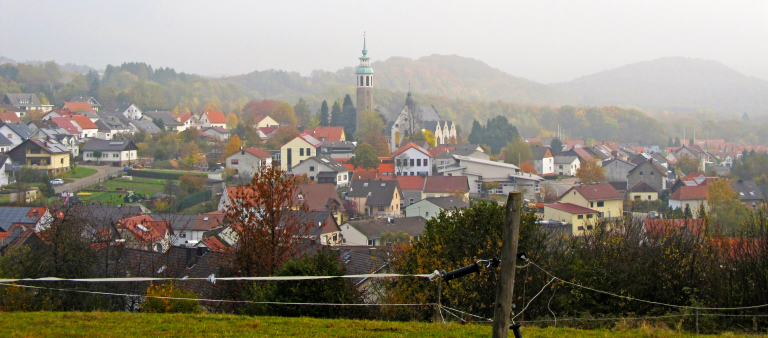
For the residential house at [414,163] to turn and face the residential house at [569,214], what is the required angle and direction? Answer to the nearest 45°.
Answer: approximately 45° to its left

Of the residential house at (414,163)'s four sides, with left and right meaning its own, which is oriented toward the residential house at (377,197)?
front

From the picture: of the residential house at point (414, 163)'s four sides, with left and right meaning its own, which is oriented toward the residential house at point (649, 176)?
left

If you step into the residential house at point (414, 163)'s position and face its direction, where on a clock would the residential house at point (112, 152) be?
the residential house at point (112, 152) is roughly at 3 o'clock from the residential house at point (414, 163).

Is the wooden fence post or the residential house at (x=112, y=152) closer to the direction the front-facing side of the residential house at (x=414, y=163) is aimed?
the wooden fence post

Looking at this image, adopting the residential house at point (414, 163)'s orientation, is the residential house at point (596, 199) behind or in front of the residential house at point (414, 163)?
in front

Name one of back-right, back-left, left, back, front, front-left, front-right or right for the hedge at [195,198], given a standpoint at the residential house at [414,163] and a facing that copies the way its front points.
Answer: front-right

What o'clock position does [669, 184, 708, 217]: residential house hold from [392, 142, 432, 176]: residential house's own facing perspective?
[669, 184, 708, 217]: residential house is roughly at 10 o'clock from [392, 142, 432, 176]: residential house.

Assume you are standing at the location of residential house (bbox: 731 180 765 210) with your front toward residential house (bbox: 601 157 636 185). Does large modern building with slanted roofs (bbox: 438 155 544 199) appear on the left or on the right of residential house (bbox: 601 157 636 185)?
left

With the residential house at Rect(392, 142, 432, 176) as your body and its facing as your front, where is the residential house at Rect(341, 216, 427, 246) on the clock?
the residential house at Rect(341, 216, 427, 246) is roughly at 12 o'clock from the residential house at Rect(392, 142, 432, 176).

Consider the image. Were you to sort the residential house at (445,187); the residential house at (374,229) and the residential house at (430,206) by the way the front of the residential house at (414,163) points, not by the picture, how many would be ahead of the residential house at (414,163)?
3

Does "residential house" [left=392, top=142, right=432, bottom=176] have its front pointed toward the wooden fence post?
yes

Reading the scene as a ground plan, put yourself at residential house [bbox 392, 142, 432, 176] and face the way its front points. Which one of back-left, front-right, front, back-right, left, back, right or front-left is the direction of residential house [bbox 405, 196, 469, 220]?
front

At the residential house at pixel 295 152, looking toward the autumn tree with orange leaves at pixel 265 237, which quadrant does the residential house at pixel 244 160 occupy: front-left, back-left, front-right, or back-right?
front-right

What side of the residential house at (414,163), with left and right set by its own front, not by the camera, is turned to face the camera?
front
